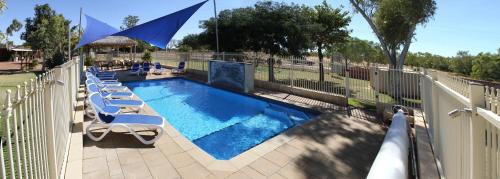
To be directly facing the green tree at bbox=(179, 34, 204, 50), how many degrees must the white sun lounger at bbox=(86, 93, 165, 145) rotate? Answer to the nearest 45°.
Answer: approximately 90° to its left

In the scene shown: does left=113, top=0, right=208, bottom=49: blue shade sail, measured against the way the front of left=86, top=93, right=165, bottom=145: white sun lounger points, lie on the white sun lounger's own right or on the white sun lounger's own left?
on the white sun lounger's own left

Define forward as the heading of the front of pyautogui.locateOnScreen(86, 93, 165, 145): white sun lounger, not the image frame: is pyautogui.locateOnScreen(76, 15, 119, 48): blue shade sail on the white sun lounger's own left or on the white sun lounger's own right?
on the white sun lounger's own left

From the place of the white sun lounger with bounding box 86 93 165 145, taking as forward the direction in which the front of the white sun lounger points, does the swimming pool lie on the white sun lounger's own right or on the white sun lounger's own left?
on the white sun lounger's own left

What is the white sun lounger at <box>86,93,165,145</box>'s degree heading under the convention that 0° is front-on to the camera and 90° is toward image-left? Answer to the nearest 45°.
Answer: approximately 270°
